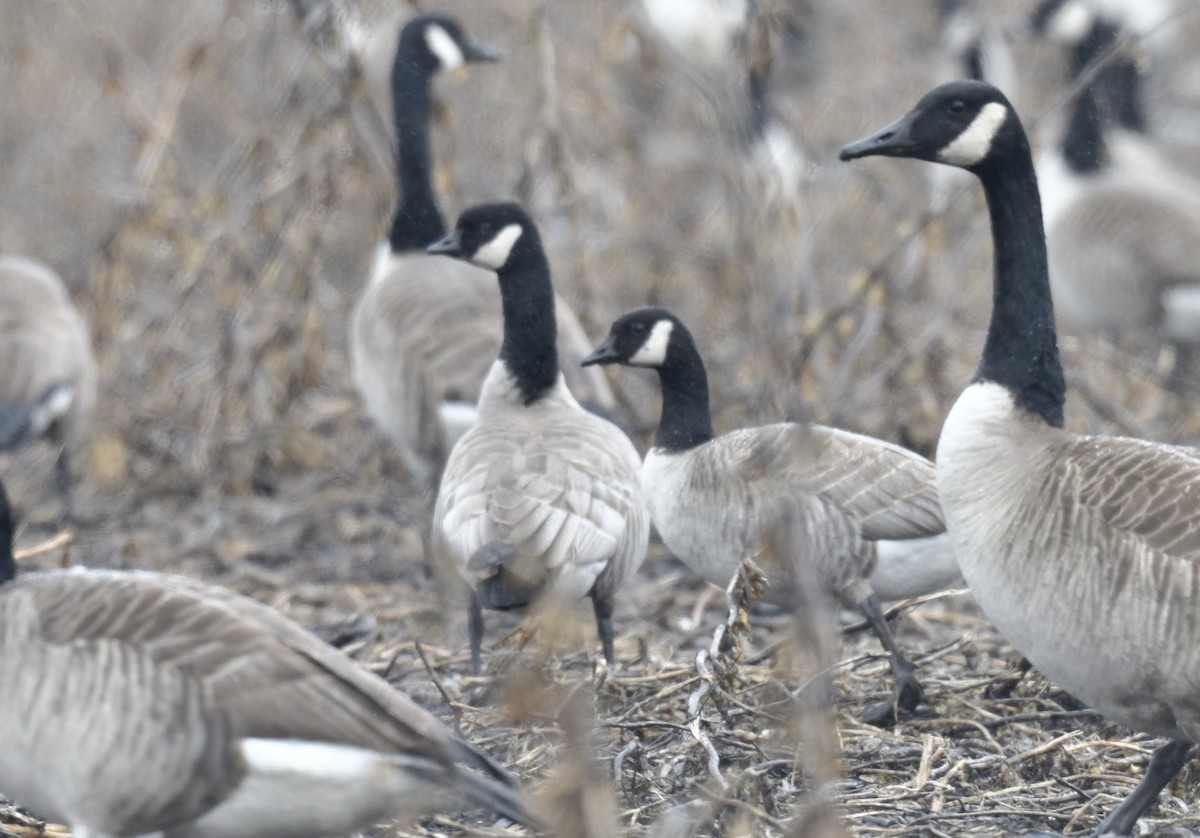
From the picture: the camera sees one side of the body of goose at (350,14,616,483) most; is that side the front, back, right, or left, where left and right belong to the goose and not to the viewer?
left

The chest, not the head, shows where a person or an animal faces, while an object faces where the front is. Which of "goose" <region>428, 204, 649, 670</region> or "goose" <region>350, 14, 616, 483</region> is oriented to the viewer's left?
"goose" <region>350, 14, 616, 483</region>

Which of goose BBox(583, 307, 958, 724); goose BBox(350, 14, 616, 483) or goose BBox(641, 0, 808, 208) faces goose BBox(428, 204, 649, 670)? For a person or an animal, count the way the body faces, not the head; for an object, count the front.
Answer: goose BBox(583, 307, 958, 724)

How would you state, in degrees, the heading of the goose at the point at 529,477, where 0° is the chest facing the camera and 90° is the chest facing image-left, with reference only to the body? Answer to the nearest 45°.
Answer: approximately 180°

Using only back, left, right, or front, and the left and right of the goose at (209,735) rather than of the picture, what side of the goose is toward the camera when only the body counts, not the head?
left

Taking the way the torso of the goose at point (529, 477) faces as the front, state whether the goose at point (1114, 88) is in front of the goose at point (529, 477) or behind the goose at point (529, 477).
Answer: in front

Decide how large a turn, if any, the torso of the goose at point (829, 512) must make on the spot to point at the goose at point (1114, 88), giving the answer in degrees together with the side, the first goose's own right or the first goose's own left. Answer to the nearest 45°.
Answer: approximately 90° to the first goose's own right

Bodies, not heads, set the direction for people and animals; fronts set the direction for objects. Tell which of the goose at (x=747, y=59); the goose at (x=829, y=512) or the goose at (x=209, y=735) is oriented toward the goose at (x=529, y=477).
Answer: the goose at (x=829, y=512)

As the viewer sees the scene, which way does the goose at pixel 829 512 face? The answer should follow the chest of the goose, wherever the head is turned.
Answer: to the viewer's left

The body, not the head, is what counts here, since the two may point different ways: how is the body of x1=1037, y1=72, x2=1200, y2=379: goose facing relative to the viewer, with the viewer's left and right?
facing to the left of the viewer
